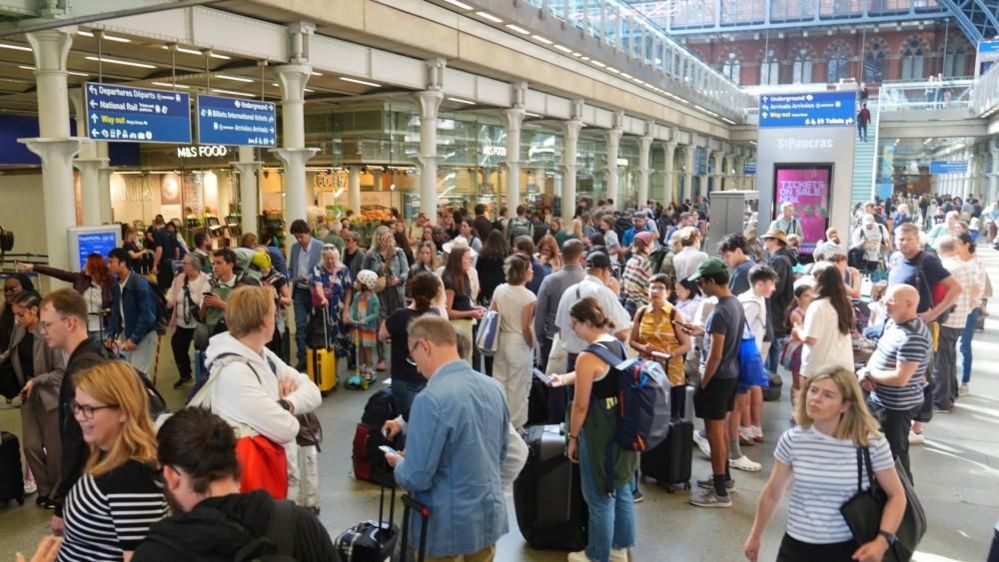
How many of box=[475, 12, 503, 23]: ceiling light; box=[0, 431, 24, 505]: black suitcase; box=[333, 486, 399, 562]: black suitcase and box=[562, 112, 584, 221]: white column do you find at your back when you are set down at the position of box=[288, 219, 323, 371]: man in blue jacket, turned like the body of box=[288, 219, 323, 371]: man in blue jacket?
2

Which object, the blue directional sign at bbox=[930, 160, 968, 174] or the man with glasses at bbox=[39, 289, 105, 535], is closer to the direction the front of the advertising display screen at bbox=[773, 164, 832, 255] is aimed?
the man with glasses

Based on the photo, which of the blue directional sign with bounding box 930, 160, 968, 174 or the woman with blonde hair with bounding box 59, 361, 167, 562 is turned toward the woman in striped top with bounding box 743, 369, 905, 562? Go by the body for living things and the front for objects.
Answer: the blue directional sign

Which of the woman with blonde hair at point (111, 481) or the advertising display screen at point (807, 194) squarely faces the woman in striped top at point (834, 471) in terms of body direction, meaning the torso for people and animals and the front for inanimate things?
the advertising display screen
